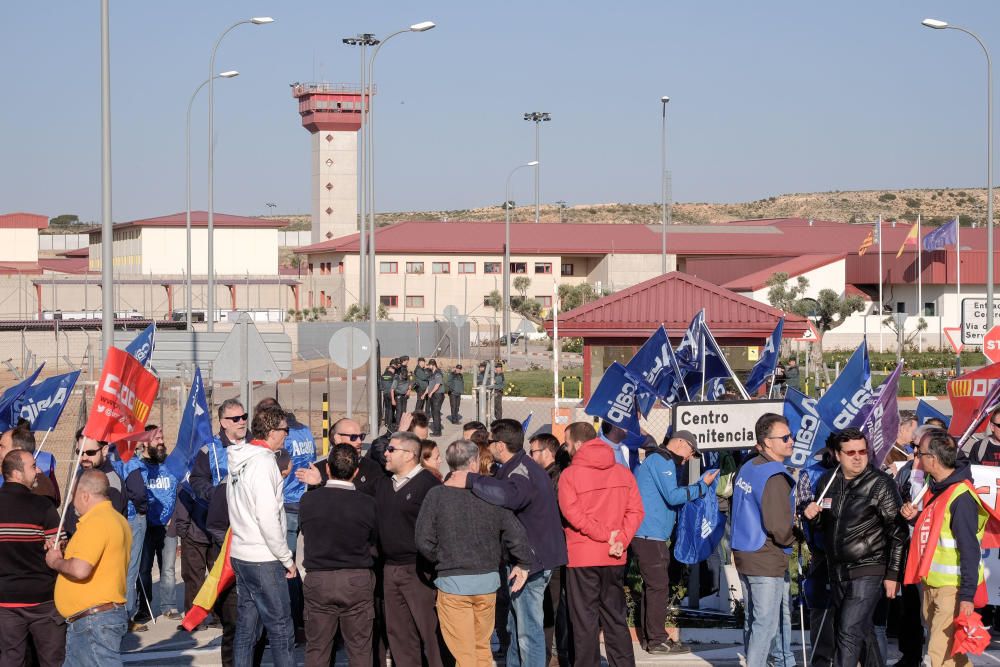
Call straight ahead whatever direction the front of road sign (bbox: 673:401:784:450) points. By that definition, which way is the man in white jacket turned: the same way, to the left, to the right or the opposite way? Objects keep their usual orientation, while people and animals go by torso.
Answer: the opposite way

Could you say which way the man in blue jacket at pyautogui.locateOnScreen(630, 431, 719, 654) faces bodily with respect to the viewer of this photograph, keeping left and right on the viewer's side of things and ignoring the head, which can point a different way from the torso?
facing to the right of the viewer

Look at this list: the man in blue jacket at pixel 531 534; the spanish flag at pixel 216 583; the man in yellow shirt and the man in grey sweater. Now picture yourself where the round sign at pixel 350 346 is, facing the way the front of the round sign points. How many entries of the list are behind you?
4

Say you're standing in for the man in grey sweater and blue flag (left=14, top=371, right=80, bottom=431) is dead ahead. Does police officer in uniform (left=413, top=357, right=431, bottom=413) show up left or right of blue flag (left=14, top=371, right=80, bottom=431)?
right

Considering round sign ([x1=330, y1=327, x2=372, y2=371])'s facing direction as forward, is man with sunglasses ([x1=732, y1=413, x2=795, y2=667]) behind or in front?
behind

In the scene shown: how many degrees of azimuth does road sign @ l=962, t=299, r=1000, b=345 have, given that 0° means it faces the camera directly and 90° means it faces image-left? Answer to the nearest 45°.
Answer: approximately 0°

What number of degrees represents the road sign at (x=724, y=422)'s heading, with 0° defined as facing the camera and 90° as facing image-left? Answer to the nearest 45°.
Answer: approximately 0°

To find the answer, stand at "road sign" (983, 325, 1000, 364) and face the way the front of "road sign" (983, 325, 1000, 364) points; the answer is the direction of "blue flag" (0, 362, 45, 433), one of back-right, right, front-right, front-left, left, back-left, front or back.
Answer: front-right

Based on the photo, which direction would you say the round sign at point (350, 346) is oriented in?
away from the camera

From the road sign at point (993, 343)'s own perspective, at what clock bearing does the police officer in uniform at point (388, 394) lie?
The police officer in uniform is roughly at 4 o'clock from the road sign.

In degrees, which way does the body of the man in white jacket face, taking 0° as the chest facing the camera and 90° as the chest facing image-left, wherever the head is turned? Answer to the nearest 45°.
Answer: approximately 225°

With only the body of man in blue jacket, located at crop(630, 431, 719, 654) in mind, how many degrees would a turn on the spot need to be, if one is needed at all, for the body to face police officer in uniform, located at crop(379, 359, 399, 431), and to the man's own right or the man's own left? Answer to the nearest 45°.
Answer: approximately 90° to the man's own left
